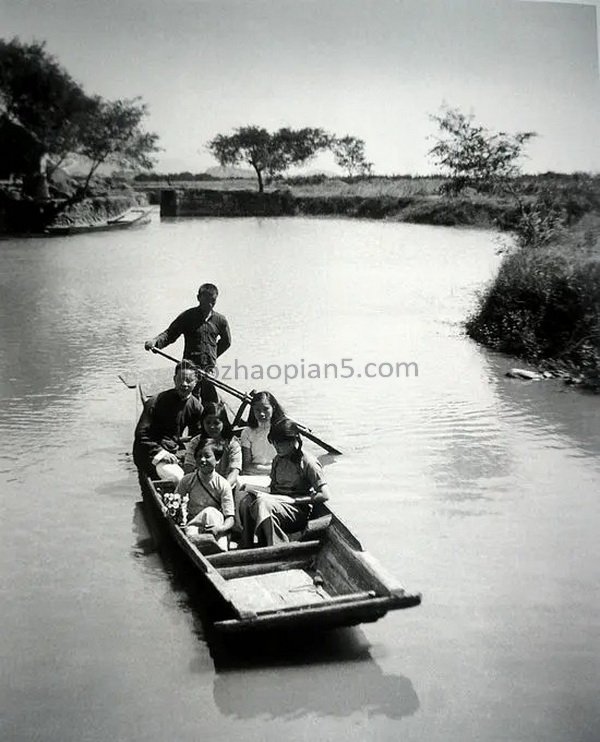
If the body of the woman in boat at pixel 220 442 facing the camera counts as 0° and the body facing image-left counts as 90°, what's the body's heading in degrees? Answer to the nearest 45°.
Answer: approximately 0°

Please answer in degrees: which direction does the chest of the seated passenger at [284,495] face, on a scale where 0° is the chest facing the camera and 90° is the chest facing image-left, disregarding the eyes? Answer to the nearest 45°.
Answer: approximately 45°

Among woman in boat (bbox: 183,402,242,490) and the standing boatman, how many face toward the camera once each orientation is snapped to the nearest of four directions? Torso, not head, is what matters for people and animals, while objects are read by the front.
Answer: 2

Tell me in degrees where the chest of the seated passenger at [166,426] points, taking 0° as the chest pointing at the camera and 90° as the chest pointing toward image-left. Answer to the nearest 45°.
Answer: approximately 315°
